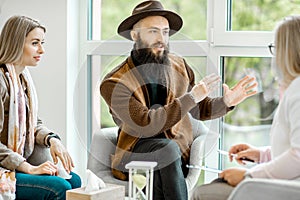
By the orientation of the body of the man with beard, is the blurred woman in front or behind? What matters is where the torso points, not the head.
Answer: in front

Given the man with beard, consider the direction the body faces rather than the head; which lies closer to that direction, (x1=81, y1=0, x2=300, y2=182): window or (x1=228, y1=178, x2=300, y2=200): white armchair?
the white armchair

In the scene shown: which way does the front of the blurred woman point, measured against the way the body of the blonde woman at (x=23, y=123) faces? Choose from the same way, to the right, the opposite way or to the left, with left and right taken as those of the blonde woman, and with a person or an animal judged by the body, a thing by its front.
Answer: the opposite way

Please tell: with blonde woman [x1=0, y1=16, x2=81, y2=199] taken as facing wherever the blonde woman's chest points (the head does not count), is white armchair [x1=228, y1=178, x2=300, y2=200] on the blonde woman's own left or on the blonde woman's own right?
on the blonde woman's own right

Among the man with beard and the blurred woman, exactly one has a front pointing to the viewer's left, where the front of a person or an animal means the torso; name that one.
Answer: the blurred woman

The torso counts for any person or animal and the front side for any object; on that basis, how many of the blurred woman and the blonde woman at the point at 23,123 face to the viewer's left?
1

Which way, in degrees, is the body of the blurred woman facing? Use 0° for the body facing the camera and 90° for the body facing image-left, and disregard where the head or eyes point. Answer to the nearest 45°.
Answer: approximately 90°

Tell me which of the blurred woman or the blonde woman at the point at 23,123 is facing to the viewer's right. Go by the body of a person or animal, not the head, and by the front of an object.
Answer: the blonde woman

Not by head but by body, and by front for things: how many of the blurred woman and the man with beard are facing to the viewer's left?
1

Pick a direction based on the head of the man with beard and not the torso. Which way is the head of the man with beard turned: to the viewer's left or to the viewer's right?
to the viewer's right

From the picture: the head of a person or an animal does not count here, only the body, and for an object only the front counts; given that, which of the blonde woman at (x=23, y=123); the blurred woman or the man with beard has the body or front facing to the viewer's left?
the blurred woman

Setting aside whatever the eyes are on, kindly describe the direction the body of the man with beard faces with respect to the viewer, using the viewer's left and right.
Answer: facing the viewer and to the right of the viewer

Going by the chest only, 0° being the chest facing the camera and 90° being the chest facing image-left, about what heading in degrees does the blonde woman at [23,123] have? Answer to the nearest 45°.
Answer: approximately 270°
